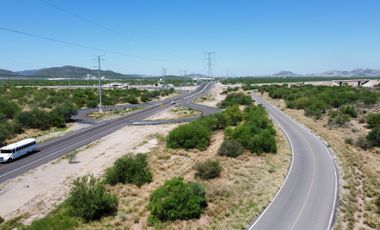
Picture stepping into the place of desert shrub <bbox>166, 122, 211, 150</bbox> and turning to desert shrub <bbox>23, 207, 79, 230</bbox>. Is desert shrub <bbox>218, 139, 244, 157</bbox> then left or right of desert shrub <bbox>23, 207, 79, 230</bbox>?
left

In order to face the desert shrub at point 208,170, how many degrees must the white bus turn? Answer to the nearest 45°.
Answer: approximately 90° to its left

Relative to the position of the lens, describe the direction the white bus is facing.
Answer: facing the viewer and to the left of the viewer

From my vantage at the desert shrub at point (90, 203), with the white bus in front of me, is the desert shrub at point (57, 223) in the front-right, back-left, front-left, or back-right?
back-left

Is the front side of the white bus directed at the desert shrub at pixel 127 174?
no

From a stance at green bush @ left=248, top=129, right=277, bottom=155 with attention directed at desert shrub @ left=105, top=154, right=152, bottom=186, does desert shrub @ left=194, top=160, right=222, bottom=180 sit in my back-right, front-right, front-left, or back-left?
front-left

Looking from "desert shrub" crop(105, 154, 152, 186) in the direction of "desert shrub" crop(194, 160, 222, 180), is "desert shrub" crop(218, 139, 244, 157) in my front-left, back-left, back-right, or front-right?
front-left

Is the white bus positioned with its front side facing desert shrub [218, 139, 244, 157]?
no

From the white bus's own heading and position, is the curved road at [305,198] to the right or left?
on its left

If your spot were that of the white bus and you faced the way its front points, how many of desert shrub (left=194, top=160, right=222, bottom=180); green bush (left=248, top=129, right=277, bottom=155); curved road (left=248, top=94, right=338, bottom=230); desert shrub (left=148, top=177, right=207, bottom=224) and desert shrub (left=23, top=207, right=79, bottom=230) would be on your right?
0

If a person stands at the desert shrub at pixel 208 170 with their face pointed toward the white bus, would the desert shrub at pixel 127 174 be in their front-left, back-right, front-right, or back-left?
front-left

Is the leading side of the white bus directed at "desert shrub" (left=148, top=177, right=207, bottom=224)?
no
